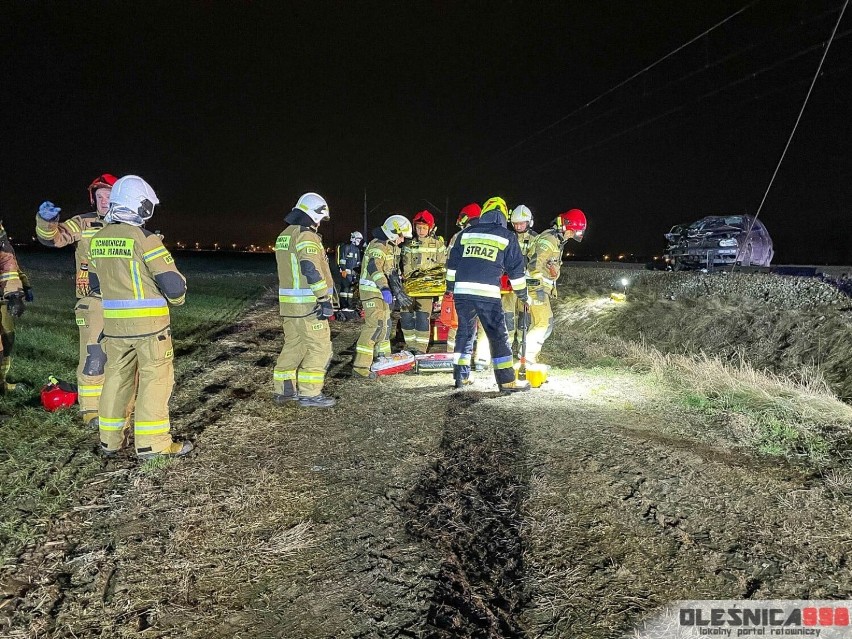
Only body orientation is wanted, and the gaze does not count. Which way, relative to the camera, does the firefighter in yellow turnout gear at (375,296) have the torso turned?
to the viewer's right

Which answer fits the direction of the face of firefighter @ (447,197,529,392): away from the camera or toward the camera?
away from the camera

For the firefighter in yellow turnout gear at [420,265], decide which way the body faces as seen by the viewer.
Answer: toward the camera

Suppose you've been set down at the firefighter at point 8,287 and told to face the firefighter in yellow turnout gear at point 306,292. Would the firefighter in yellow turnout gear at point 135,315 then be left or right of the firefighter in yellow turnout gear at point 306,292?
right

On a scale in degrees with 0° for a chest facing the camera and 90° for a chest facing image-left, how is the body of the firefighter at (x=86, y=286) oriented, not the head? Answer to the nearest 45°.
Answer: approximately 315°

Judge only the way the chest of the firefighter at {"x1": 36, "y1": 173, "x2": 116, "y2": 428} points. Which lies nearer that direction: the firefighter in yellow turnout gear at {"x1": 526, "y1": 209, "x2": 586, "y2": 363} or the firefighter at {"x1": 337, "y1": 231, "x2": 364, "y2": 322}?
the firefighter in yellow turnout gear

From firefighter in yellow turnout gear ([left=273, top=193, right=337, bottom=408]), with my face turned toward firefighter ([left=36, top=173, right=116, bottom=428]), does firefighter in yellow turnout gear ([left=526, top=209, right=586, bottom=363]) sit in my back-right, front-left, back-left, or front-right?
back-right

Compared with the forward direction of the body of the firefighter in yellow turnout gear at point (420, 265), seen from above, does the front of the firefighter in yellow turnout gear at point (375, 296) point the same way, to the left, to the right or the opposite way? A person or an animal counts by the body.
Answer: to the left

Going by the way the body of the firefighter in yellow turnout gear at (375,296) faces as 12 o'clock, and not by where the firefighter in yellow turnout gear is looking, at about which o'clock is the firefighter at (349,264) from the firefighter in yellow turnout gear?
The firefighter is roughly at 9 o'clock from the firefighter in yellow turnout gear.

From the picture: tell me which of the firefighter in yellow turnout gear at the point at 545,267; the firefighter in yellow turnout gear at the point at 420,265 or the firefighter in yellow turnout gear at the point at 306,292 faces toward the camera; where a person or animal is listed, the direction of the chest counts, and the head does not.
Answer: the firefighter in yellow turnout gear at the point at 420,265
